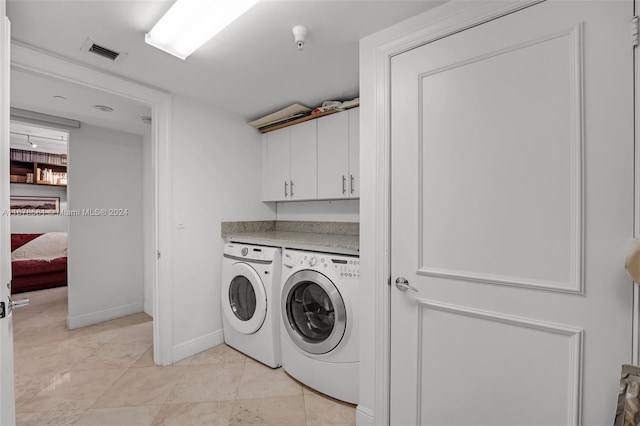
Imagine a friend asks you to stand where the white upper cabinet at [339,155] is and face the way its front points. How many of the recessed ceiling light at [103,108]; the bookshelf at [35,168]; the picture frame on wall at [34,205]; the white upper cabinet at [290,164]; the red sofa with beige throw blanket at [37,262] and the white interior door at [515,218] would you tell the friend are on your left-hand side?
1

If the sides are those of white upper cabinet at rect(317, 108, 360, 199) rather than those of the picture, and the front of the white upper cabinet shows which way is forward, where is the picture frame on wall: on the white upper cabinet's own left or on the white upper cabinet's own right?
on the white upper cabinet's own right

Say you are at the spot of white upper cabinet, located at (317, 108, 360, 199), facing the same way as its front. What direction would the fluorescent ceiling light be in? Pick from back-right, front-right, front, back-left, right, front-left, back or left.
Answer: front

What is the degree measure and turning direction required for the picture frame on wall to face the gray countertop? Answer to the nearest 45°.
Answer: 0° — it already faces it

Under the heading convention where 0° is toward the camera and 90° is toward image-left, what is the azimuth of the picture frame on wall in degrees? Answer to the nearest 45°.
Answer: approximately 0°

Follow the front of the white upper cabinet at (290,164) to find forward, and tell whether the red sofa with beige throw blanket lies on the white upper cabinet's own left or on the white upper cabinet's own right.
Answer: on the white upper cabinet's own right

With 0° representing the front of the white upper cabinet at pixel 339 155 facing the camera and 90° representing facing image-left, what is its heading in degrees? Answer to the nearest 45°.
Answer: approximately 45°

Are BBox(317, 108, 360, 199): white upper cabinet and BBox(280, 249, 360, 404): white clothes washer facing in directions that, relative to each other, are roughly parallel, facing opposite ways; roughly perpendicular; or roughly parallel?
roughly parallel

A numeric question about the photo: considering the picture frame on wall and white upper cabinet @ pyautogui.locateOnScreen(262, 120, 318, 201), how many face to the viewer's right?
0

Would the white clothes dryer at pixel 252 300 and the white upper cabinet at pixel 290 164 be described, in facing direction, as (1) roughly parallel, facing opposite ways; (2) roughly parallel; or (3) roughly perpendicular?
roughly parallel

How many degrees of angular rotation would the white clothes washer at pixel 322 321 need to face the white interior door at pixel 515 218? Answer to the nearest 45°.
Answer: approximately 90° to its left

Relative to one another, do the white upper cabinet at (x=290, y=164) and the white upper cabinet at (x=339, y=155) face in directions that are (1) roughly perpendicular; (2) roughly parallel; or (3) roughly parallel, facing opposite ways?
roughly parallel

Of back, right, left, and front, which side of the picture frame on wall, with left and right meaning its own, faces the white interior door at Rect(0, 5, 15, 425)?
front
